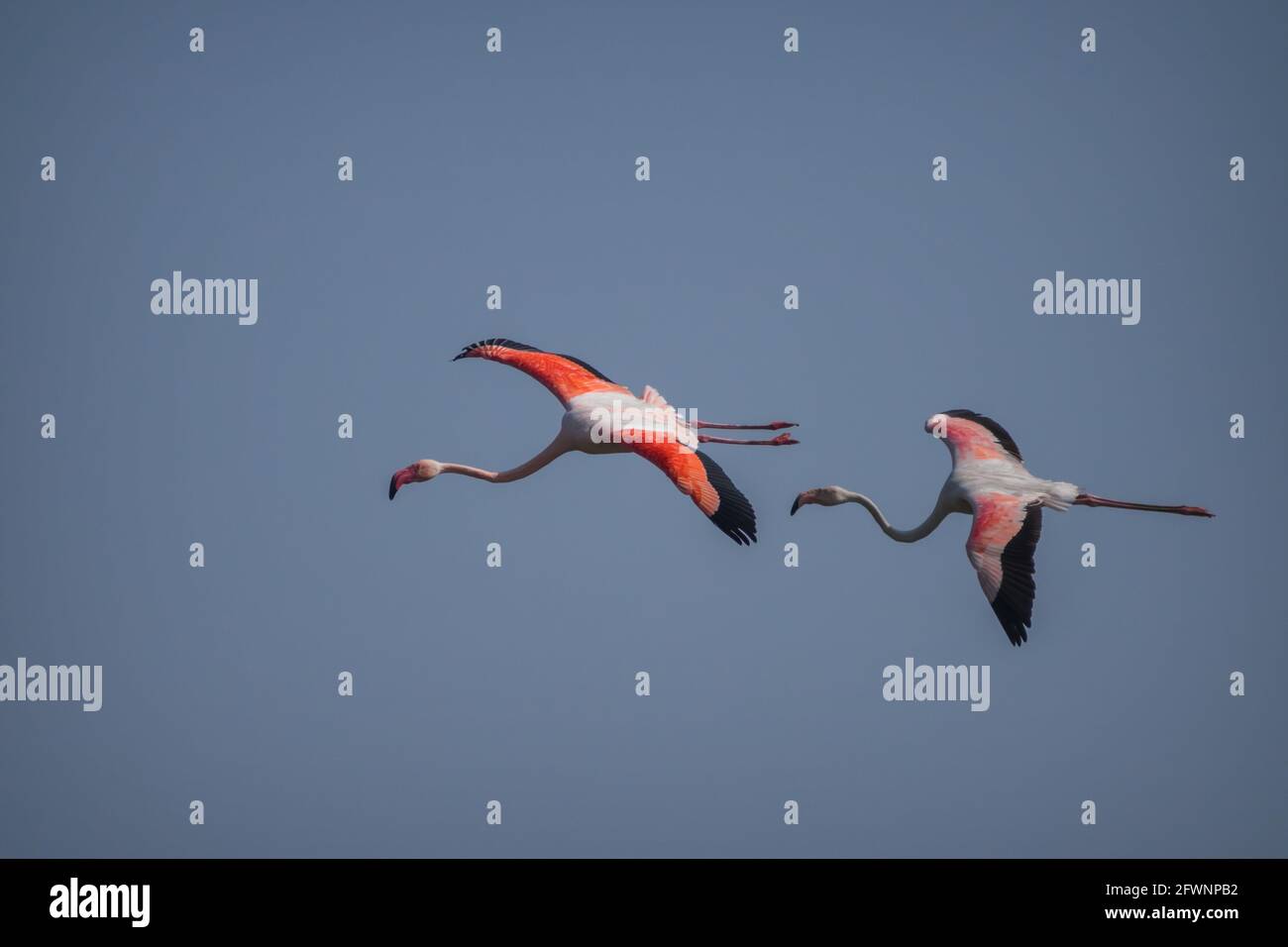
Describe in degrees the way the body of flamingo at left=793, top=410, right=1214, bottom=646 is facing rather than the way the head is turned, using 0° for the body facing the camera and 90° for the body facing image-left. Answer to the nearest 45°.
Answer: approximately 90°

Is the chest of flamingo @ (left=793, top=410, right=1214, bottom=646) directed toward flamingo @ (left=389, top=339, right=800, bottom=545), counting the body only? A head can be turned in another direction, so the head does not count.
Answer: yes

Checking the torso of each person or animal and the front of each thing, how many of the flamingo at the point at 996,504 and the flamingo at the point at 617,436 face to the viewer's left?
2

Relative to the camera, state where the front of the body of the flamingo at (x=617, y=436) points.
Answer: to the viewer's left

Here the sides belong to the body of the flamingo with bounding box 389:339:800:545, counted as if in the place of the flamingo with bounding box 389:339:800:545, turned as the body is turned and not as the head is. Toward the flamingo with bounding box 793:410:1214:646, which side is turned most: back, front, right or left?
back
